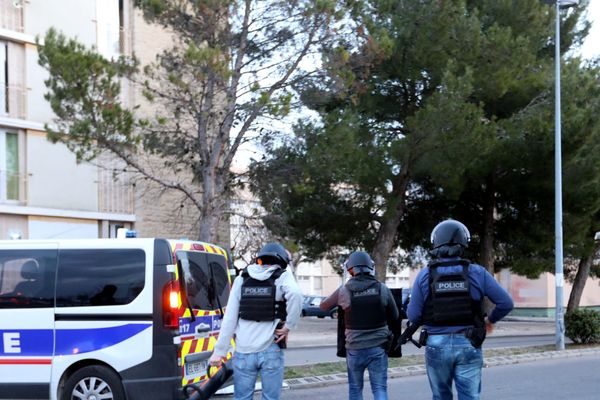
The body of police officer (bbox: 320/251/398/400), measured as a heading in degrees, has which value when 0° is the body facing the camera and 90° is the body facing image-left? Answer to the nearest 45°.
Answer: approximately 180°

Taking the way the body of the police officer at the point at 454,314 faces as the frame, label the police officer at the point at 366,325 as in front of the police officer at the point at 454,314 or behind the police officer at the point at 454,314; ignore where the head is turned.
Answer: in front

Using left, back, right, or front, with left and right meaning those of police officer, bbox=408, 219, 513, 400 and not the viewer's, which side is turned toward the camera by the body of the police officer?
back

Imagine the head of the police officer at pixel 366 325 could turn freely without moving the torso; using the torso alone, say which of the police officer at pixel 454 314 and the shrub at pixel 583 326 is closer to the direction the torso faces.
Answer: the shrub

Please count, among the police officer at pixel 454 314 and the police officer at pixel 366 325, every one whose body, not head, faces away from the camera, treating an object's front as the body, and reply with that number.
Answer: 2

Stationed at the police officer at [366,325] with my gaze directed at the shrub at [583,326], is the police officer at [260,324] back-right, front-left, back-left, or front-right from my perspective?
back-left

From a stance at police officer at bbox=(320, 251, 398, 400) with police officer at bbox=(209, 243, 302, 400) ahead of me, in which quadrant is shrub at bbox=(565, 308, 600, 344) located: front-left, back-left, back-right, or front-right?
back-right

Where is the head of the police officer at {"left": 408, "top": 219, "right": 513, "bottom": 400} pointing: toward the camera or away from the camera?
away from the camera

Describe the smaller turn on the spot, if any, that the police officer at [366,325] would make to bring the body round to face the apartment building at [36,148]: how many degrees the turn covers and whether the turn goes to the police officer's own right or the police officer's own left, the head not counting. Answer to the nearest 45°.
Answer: approximately 45° to the police officer's own left
